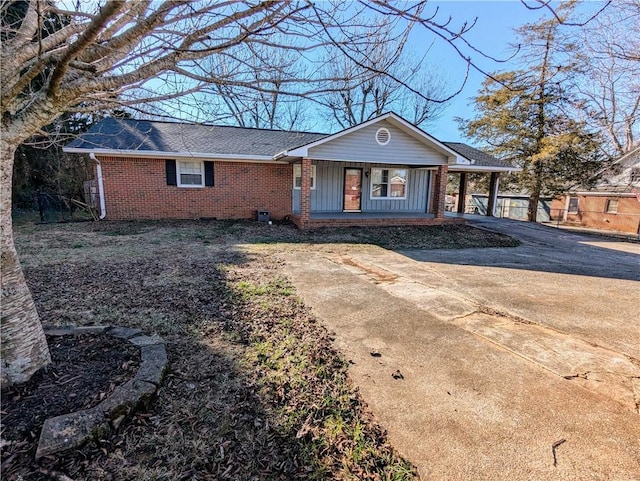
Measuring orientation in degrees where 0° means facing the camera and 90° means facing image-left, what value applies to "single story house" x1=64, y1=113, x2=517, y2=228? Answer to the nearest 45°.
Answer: approximately 0°

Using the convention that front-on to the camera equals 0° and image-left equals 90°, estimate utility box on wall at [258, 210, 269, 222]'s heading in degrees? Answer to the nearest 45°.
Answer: approximately 0°

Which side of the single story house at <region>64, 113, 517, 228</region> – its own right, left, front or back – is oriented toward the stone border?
front

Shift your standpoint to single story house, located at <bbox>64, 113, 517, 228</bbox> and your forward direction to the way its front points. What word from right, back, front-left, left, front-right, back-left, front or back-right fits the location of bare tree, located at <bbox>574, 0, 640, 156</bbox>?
left

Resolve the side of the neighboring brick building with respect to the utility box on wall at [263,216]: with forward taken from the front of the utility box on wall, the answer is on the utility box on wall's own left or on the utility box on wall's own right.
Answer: on the utility box on wall's own left

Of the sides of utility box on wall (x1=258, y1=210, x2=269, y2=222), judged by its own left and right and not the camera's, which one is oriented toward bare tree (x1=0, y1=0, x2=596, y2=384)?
front

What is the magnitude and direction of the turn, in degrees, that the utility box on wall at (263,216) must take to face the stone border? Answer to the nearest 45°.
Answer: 0° — it already faces it

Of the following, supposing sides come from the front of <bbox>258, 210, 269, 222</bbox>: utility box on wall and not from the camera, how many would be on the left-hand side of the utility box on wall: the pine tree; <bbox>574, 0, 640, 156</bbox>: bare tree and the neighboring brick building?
3

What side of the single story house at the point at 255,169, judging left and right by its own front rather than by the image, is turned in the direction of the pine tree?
left

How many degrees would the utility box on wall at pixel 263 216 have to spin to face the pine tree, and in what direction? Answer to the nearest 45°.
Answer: approximately 90° to its left

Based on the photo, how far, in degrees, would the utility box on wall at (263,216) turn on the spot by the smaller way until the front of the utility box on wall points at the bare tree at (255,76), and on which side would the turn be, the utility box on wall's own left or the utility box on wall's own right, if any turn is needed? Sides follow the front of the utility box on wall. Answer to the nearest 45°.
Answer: approximately 180°

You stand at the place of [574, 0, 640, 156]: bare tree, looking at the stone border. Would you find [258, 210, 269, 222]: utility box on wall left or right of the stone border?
right

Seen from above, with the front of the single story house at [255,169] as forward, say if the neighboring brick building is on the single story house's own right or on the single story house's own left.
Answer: on the single story house's own left
